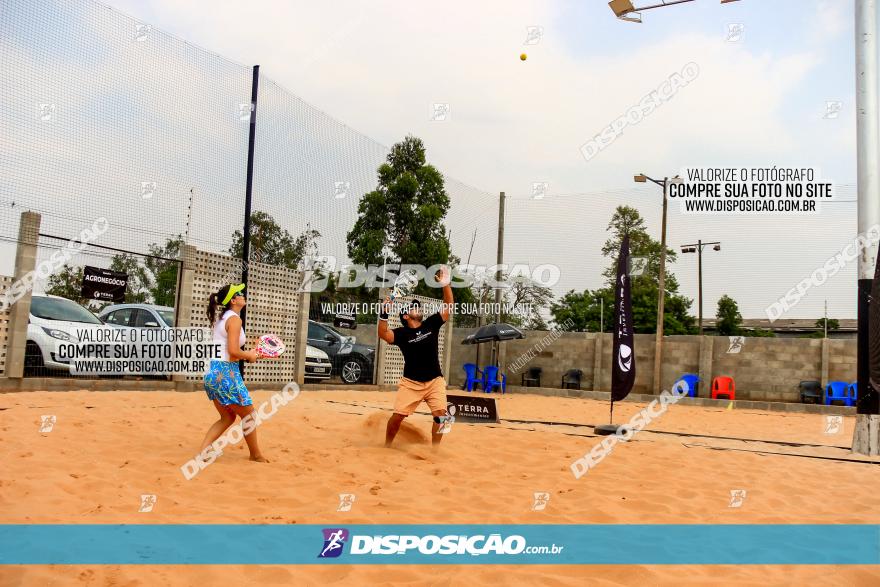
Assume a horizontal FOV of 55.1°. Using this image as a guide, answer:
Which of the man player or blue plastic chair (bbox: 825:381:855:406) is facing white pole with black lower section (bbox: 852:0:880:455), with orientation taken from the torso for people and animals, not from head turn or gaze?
the blue plastic chair

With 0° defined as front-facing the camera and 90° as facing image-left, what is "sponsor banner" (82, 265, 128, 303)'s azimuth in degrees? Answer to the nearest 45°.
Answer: approximately 0°

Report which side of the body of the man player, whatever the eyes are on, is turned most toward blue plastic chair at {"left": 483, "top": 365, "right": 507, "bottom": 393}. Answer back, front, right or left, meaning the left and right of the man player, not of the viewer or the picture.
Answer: back

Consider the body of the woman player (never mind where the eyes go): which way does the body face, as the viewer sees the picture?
to the viewer's right

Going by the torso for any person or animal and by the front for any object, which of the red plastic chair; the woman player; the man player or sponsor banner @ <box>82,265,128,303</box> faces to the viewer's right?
the woman player

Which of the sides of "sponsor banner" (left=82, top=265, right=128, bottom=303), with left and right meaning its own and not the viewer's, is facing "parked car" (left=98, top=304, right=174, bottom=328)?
back
